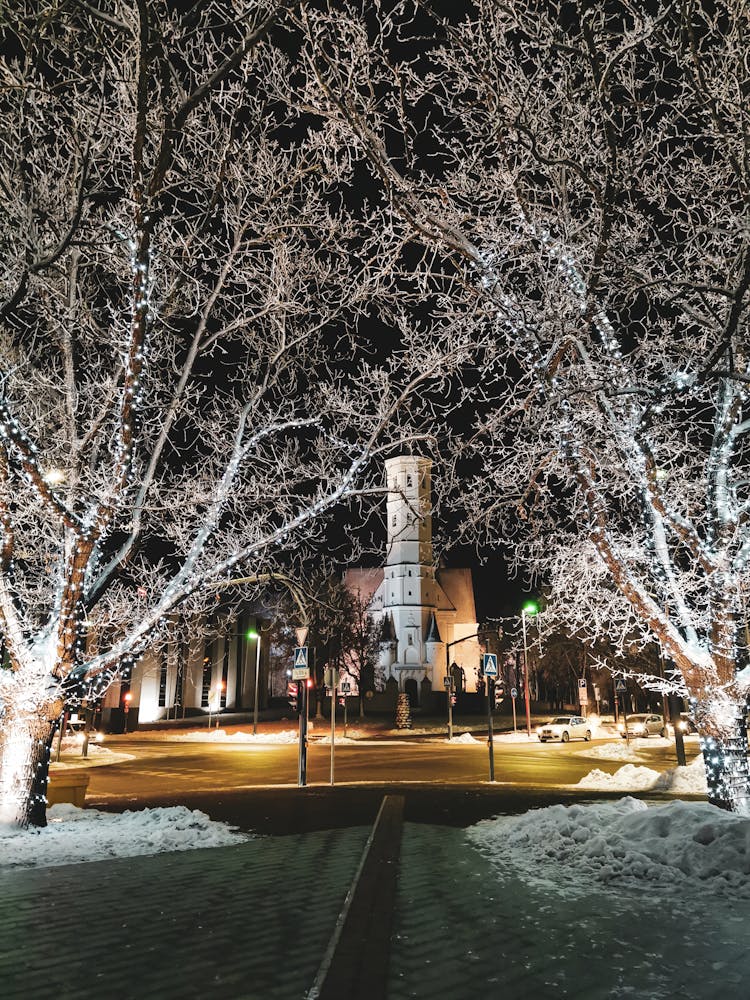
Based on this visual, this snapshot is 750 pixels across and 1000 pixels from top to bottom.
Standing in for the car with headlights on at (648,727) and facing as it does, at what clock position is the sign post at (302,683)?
The sign post is roughly at 11 o'clock from the car with headlights on.

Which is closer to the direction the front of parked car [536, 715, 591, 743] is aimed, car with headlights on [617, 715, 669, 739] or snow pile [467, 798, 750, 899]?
the snow pile

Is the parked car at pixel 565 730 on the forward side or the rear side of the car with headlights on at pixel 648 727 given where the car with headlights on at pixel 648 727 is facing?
on the forward side

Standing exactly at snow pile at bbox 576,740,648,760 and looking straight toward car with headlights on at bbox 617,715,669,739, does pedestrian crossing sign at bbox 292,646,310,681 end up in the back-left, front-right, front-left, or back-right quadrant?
back-left

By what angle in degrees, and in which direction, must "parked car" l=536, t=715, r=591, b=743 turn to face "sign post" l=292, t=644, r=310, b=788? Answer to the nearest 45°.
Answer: approximately 45° to its left

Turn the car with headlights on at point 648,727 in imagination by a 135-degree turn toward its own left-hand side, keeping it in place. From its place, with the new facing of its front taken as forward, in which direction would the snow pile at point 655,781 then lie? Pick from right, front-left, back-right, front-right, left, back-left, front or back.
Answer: right

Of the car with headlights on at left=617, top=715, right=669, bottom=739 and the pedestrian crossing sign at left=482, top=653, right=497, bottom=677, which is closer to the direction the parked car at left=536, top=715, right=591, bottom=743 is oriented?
the pedestrian crossing sign

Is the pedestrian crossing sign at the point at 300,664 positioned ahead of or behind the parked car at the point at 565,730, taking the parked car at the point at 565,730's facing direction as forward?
ahead

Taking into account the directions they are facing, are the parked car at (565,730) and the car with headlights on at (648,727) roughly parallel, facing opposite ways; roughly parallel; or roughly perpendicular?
roughly parallel

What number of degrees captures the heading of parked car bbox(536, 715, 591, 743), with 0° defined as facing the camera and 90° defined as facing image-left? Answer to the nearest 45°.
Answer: approximately 45°

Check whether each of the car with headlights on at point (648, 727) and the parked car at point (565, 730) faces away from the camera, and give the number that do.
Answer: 0

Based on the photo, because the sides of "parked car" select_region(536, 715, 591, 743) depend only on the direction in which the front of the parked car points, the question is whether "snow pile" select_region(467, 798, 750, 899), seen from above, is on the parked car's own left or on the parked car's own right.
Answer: on the parked car's own left

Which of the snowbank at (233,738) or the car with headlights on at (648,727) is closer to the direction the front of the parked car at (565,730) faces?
the snowbank

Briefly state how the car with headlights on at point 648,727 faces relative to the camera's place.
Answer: facing the viewer and to the left of the viewer

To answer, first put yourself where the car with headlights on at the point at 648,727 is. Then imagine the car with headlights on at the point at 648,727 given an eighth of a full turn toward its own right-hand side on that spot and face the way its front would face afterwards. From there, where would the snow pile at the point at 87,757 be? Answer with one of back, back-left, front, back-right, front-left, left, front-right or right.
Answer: front-left
